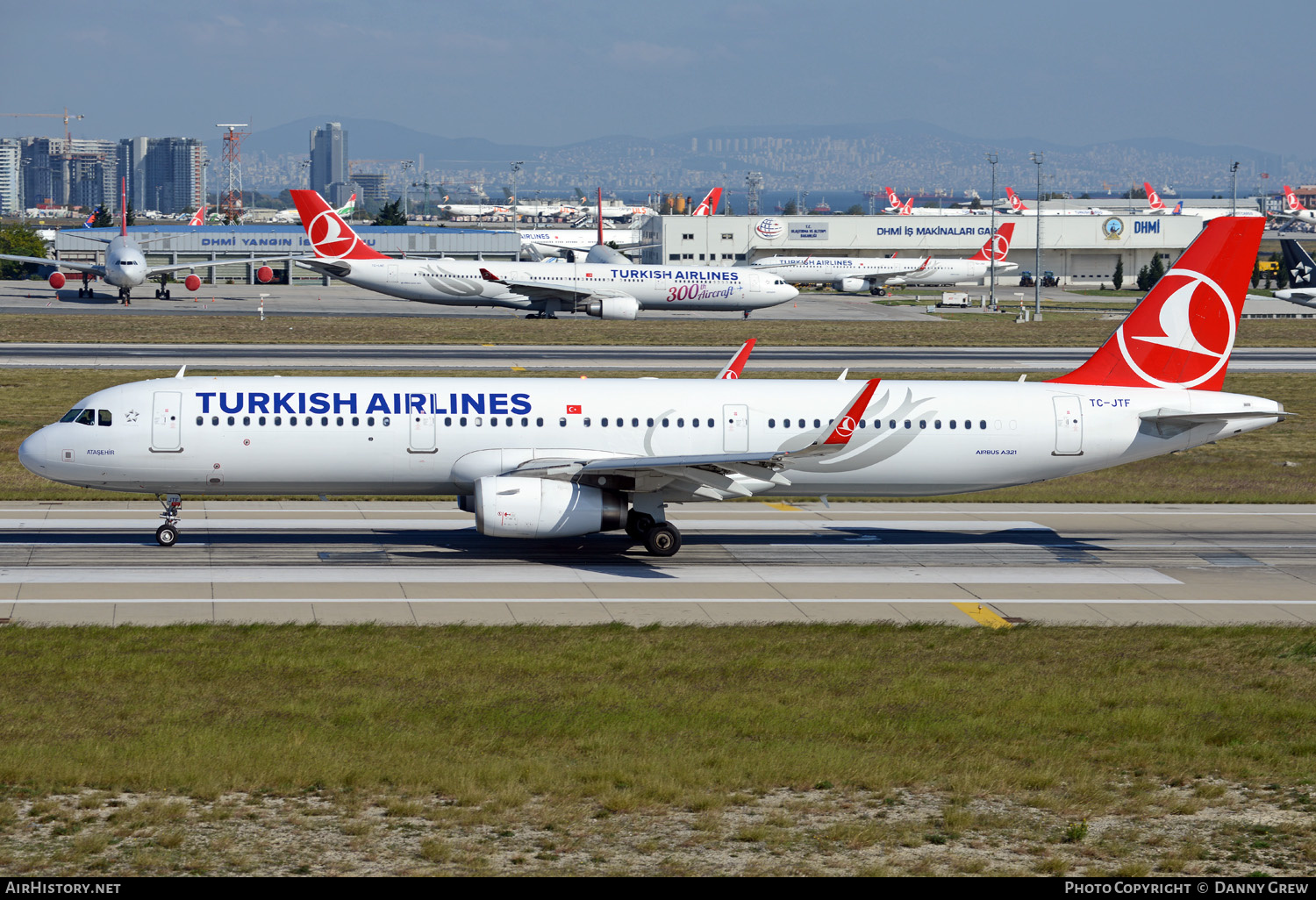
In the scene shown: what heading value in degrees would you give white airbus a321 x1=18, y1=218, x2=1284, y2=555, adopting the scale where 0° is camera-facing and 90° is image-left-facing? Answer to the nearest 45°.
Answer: approximately 90°
